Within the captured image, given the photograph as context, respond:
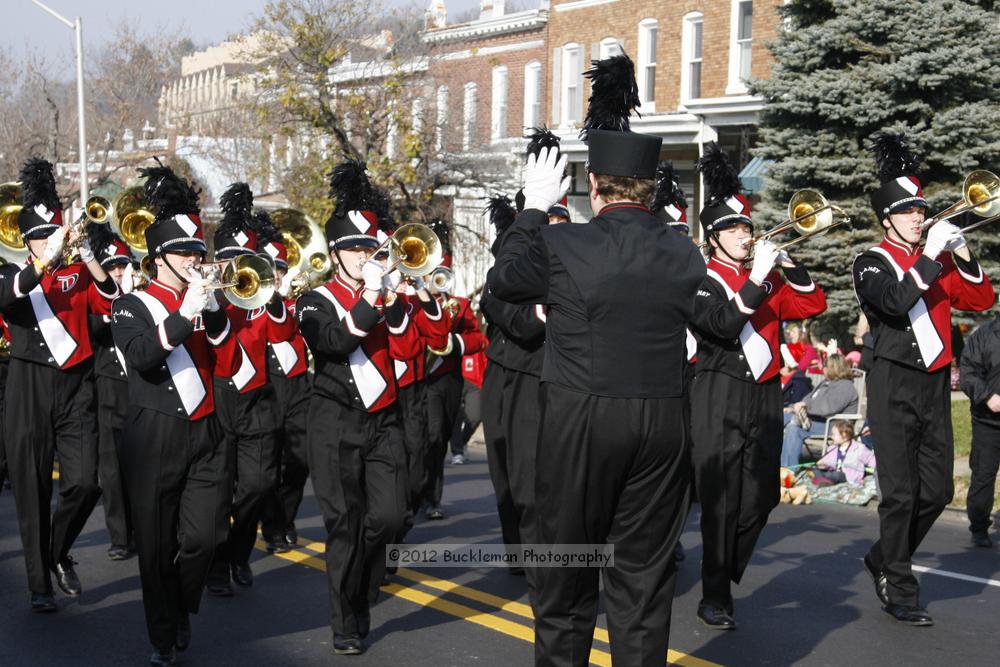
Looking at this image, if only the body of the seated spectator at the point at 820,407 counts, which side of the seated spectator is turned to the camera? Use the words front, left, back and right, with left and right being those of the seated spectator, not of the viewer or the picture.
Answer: left

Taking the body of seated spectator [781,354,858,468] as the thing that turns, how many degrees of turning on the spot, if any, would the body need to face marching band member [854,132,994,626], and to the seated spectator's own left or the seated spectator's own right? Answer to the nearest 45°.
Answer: approximately 90° to the seated spectator's own left

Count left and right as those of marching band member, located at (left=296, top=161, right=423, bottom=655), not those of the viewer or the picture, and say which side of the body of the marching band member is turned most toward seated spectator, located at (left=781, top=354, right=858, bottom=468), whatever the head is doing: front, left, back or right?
left

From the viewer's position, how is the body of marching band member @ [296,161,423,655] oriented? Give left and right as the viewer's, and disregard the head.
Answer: facing the viewer and to the right of the viewer

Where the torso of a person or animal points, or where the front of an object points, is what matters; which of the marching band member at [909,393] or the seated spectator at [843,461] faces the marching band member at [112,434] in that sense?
the seated spectator

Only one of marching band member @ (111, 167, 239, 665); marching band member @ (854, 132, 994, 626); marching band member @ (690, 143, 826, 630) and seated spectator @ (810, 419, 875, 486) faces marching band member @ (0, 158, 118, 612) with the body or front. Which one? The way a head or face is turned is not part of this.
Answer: the seated spectator

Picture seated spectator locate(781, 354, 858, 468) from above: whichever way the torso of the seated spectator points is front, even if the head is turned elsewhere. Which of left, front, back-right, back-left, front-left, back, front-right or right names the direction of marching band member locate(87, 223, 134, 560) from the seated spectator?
front-left

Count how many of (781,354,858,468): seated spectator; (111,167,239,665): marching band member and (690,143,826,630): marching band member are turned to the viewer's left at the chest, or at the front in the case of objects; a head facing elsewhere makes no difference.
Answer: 1

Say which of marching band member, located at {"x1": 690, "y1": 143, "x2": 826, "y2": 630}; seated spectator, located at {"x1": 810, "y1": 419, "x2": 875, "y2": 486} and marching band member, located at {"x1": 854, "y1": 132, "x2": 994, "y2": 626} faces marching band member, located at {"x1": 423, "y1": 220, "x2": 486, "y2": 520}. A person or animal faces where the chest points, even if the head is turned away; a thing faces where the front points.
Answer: the seated spectator

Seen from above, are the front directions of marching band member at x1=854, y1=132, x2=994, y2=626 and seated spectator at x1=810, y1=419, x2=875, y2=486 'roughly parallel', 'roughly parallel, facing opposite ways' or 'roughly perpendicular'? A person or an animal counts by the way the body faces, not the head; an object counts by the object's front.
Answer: roughly perpendicular

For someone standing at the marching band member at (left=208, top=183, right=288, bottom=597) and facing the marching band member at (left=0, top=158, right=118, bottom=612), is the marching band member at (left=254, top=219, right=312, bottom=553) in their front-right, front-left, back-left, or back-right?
back-right

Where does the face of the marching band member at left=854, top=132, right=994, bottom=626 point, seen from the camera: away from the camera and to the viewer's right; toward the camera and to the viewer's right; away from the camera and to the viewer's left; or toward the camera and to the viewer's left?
toward the camera and to the viewer's right
